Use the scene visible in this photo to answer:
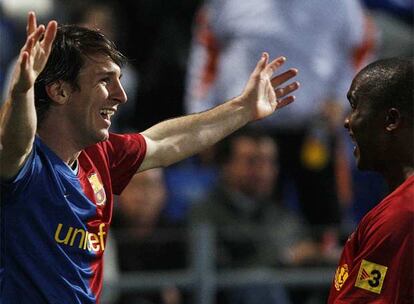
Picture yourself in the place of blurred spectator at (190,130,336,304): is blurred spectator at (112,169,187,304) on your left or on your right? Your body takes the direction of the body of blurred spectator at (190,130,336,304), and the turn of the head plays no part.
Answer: on your right

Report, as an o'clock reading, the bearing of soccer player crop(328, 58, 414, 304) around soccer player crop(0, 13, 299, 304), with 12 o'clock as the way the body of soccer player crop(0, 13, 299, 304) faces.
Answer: soccer player crop(328, 58, 414, 304) is roughly at 11 o'clock from soccer player crop(0, 13, 299, 304).

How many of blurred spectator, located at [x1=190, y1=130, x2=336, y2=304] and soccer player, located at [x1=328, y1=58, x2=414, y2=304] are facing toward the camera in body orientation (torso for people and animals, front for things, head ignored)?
1

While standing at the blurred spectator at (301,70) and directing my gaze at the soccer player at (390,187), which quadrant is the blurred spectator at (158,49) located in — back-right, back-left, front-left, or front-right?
back-right

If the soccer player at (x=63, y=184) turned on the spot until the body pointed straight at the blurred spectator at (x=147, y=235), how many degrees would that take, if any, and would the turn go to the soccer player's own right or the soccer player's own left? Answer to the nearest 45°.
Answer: approximately 135° to the soccer player's own left

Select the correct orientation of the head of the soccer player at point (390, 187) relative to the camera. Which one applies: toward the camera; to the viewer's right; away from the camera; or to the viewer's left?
to the viewer's left

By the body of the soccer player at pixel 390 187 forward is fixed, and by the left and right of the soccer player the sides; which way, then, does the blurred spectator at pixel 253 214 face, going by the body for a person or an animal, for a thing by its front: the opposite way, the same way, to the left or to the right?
to the left

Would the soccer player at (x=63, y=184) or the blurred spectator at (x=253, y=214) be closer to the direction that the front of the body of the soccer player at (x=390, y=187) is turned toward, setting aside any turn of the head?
the soccer player

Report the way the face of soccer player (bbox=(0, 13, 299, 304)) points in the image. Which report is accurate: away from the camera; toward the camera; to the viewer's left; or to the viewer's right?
to the viewer's right

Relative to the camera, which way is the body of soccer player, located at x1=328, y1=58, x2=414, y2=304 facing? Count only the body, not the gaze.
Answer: to the viewer's left
